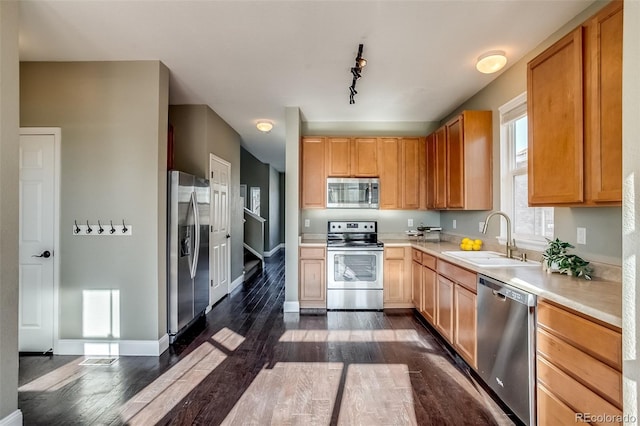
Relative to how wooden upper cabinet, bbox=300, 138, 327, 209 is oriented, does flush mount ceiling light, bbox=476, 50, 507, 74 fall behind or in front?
in front

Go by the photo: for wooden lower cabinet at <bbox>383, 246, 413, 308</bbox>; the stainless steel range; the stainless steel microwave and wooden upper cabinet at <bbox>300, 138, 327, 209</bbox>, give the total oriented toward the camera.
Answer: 4

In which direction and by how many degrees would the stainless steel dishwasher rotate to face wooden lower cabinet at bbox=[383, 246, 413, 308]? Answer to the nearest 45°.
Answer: approximately 90° to its right

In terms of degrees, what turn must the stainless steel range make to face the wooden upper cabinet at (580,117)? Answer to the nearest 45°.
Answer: approximately 45° to its left

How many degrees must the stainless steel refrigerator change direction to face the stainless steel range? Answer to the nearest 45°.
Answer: approximately 45° to its left

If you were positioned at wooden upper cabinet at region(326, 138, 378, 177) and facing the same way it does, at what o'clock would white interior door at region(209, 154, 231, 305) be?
The white interior door is roughly at 3 o'clock from the wooden upper cabinet.

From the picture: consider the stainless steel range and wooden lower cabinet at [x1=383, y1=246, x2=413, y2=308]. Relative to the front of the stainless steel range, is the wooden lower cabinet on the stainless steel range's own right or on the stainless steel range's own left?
on the stainless steel range's own left

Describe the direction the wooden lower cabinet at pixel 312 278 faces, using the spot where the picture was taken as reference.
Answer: facing the viewer

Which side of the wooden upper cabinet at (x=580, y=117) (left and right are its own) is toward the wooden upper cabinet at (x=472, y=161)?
right

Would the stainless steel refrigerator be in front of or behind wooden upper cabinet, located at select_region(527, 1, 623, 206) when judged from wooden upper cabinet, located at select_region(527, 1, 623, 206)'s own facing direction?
in front

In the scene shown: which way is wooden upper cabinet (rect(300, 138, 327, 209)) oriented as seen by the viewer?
toward the camera

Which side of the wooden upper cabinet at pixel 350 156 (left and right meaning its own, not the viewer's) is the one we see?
front

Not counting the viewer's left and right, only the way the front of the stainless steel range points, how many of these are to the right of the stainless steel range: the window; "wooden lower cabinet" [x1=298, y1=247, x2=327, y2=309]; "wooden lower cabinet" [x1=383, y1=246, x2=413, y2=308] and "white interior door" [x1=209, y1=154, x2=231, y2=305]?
2

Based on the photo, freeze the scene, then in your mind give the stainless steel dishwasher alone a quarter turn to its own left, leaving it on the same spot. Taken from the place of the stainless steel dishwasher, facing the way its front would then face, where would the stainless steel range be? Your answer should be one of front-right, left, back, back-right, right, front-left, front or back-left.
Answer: back

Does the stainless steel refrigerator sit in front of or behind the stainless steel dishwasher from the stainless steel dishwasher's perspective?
in front

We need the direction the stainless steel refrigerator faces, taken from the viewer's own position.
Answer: facing the viewer and to the right of the viewer

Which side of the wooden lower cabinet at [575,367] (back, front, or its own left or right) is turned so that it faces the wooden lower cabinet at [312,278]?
right
